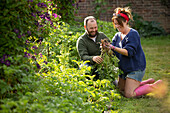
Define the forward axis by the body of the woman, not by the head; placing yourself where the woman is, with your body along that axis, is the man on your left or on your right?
on your right

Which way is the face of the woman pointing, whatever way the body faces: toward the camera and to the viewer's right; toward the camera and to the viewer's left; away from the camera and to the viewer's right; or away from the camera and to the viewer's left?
toward the camera and to the viewer's left

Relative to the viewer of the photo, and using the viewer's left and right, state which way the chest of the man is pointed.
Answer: facing the viewer and to the right of the viewer

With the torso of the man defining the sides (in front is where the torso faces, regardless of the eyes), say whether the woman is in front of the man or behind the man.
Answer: in front

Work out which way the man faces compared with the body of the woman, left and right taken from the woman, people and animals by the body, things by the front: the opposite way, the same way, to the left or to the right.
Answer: to the left

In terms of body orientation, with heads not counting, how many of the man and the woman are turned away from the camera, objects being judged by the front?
0

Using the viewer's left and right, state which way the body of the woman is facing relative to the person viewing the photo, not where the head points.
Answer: facing the viewer and to the left of the viewer
